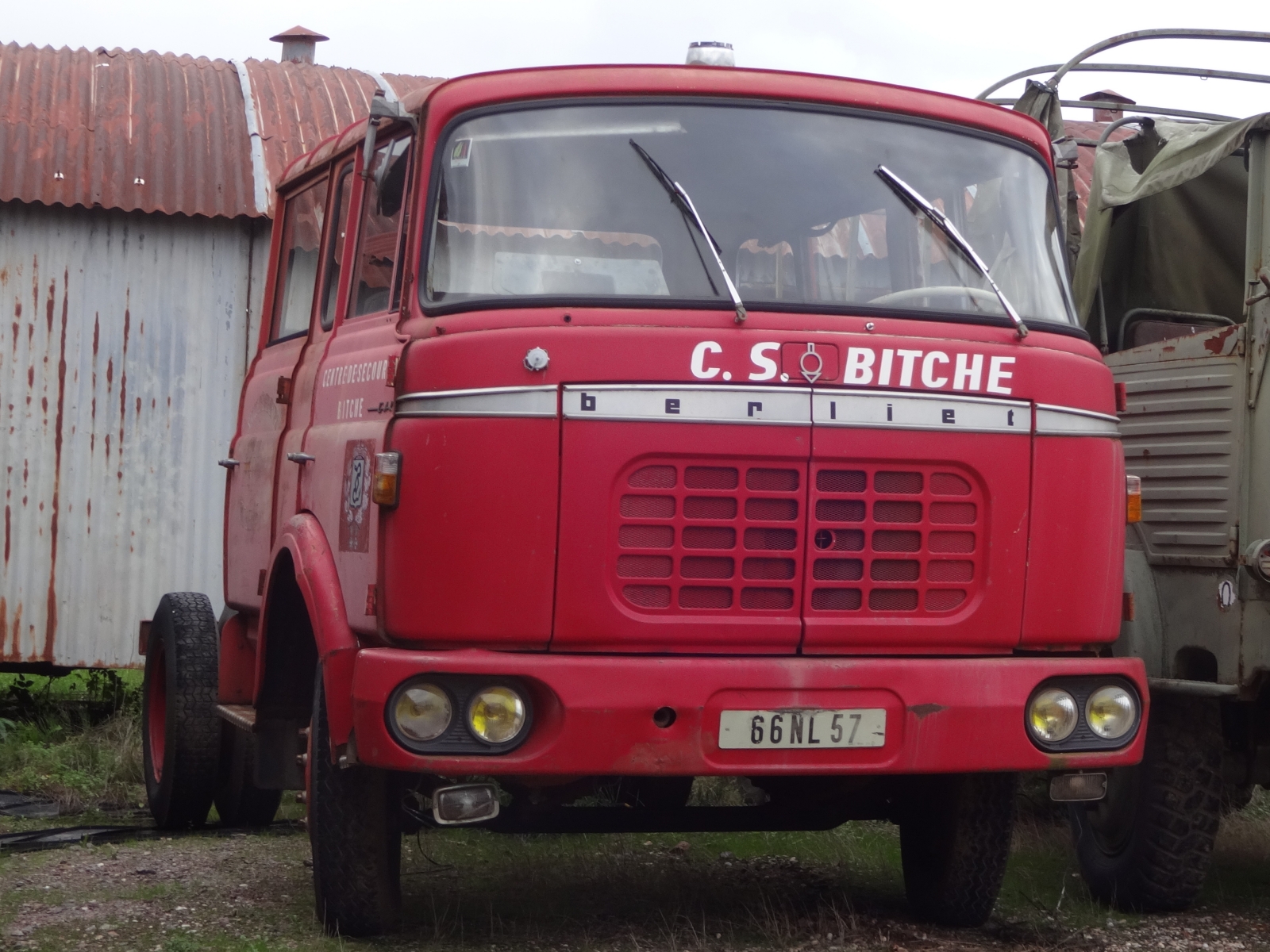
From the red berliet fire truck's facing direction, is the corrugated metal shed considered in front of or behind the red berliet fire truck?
behind

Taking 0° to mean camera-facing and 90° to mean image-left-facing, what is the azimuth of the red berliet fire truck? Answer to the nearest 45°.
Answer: approximately 315°
